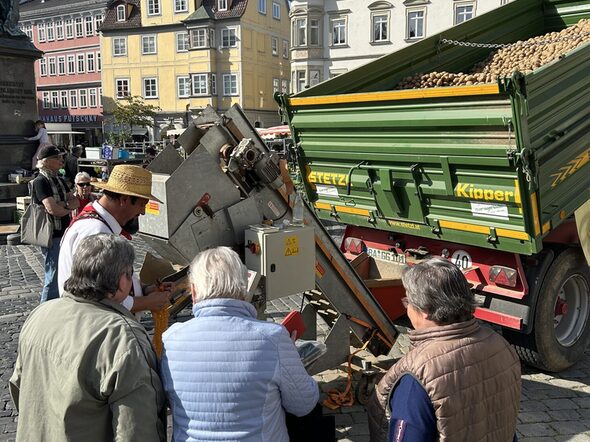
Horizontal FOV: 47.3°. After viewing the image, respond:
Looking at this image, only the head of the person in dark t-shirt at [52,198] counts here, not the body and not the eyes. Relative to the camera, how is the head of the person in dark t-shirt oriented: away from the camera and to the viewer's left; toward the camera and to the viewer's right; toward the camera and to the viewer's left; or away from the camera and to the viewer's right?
toward the camera and to the viewer's right

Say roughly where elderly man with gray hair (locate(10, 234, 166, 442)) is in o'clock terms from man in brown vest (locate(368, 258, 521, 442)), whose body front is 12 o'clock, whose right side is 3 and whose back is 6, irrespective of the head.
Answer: The elderly man with gray hair is roughly at 10 o'clock from the man in brown vest.

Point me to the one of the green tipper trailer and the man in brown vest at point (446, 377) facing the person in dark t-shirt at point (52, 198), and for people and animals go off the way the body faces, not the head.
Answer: the man in brown vest

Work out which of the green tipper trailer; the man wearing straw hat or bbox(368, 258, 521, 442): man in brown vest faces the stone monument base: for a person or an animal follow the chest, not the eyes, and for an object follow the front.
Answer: the man in brown vest

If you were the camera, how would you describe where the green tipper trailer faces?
facing away from the viewer and to the right of the viewer

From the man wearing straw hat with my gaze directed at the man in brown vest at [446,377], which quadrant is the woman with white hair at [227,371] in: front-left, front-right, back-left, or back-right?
front-right

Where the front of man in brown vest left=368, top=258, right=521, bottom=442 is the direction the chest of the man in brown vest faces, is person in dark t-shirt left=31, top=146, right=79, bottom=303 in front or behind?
in front

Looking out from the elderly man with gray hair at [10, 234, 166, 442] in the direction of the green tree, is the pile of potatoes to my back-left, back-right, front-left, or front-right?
front-right

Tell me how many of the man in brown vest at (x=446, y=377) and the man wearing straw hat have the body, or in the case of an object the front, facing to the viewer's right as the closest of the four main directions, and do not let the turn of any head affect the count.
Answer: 1

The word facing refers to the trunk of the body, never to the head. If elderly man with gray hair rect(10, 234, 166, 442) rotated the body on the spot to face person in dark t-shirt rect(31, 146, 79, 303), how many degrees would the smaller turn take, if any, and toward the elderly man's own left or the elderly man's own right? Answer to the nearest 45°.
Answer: approximately 45° to the elderly man's own left

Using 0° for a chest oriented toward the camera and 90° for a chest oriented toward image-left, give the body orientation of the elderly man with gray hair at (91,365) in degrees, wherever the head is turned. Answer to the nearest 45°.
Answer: approximately 225°

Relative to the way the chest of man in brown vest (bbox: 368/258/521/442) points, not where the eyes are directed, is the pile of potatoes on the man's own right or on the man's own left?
on the man's own right

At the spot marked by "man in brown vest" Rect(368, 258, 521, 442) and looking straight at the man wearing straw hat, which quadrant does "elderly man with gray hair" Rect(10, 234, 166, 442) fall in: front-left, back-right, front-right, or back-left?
front-left

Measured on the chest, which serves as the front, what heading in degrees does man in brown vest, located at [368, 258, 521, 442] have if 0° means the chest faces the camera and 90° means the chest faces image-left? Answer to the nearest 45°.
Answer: approximately 135°

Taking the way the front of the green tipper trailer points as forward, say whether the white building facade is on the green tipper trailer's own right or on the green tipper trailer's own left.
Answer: on the green tipper trailer's own left

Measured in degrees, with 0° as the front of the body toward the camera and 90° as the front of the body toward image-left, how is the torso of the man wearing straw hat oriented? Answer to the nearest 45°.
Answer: approximately 270°
